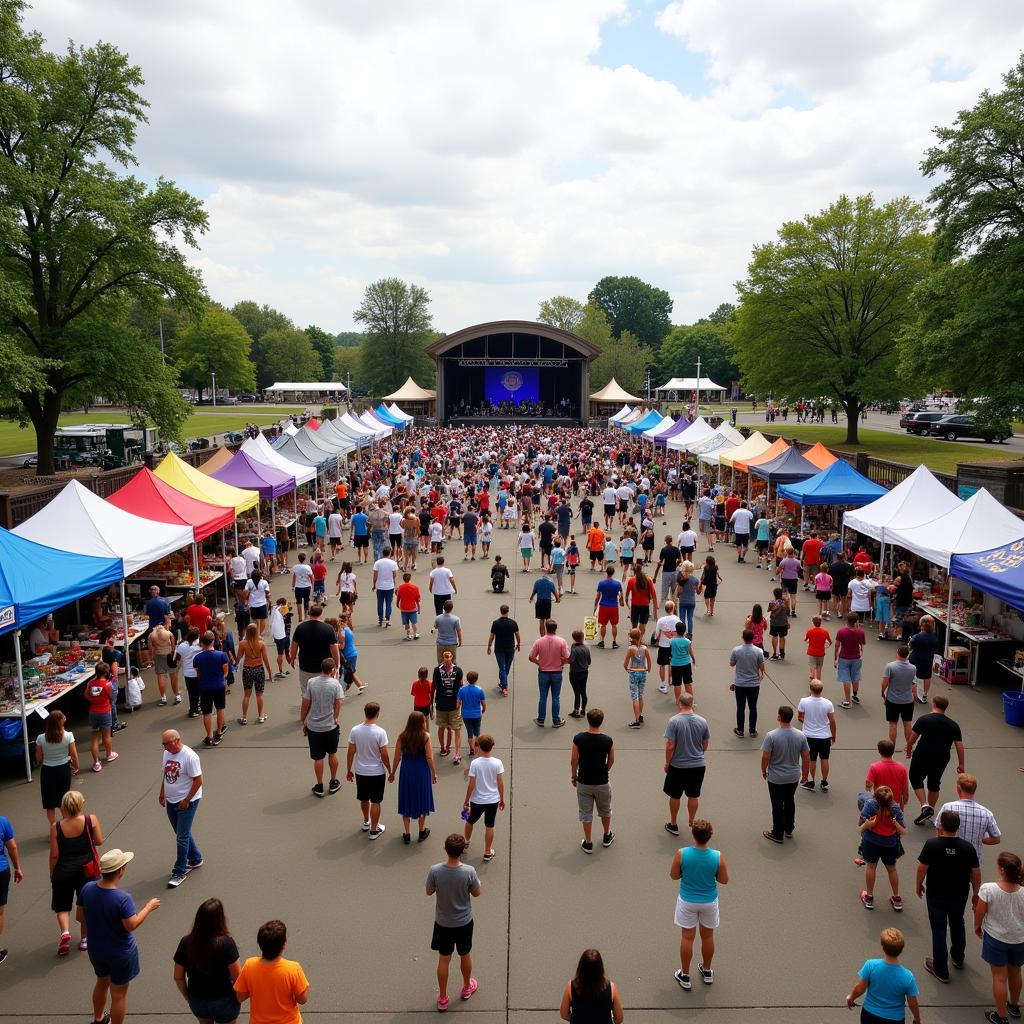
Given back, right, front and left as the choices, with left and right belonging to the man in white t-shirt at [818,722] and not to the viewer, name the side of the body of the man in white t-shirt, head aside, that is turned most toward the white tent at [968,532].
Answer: front

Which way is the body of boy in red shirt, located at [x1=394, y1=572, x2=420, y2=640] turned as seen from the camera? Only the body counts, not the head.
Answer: away from the camera

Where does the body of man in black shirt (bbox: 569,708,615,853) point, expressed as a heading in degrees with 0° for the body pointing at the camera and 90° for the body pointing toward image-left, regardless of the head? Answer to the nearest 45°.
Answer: approximately 180°

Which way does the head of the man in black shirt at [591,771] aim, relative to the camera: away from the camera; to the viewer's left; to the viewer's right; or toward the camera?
away from the camera

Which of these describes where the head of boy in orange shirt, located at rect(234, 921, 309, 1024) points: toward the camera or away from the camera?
away from the camera
